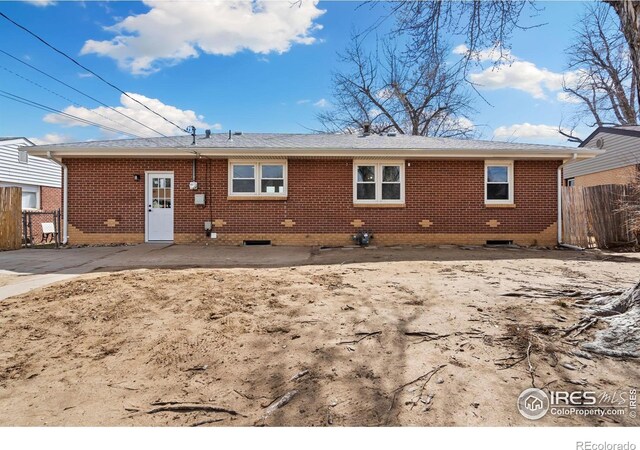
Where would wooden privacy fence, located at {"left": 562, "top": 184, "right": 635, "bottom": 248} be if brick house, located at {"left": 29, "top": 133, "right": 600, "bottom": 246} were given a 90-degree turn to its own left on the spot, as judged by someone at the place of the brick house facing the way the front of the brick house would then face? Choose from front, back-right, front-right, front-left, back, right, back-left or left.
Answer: back

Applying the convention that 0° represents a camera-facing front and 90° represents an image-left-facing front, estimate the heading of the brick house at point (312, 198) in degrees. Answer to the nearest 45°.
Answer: approximately 180°

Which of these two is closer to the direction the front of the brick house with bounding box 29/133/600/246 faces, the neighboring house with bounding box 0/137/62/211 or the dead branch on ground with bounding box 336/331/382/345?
the neighboring house

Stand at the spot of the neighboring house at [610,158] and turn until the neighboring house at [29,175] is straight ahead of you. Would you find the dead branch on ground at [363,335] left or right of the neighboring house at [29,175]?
left

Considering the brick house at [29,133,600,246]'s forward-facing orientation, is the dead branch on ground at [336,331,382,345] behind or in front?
behind

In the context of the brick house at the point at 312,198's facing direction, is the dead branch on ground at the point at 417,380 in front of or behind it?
behind
